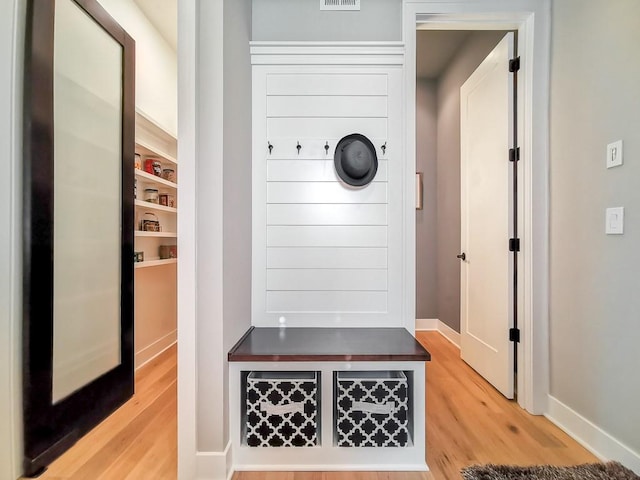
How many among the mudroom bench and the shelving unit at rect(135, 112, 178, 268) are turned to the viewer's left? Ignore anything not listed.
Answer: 0

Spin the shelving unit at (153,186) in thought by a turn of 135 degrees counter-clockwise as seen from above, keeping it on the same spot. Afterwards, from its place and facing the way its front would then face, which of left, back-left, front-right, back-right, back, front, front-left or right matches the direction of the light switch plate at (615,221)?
back-right

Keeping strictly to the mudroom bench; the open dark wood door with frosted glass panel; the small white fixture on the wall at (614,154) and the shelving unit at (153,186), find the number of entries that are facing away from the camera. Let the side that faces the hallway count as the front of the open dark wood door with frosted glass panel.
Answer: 0

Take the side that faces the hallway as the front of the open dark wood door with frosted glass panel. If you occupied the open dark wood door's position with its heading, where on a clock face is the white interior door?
The white interior door is roughly at 11 o'clock from the open dark wood door with frosted glass panel.

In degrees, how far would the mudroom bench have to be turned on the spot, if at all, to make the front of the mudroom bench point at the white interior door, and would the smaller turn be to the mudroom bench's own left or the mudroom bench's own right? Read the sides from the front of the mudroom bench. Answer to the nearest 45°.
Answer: approximately 135° to the mudroom bench's own left

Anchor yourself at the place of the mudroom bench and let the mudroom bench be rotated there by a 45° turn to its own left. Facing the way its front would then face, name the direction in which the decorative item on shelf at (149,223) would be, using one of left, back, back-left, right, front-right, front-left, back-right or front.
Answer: back

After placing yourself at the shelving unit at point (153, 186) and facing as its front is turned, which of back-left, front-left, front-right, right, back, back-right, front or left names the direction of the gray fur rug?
front

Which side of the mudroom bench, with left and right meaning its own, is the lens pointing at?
front

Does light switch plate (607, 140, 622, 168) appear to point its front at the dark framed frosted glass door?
yes

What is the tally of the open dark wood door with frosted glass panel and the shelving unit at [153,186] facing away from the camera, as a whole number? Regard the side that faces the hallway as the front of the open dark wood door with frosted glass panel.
0

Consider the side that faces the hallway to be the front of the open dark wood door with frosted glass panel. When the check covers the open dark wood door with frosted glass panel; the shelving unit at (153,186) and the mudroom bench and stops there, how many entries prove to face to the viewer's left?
0

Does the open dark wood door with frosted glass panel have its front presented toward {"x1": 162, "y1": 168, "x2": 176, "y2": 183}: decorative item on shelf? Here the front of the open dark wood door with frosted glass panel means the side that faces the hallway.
no

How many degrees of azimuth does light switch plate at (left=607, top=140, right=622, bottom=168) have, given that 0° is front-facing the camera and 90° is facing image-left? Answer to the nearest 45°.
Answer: approximately 45°

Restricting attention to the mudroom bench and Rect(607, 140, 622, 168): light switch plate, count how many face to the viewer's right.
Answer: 0

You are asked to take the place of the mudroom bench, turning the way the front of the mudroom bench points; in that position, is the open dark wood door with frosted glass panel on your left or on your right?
on your right
